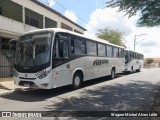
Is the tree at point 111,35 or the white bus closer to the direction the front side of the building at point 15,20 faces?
the white bus

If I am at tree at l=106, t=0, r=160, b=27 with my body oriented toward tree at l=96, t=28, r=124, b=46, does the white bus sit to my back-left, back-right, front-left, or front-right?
front-left

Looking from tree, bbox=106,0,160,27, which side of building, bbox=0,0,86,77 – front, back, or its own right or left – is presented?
front

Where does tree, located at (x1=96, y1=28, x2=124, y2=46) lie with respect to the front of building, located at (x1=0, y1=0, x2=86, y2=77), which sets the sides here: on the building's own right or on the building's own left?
on the building's own left

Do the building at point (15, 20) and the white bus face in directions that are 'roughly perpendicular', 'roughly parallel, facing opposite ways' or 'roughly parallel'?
roughly perpendicular

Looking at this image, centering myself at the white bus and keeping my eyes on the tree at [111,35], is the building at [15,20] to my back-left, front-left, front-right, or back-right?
front-left

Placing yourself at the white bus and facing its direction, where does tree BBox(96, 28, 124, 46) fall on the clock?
The tree is roughly at 5 o'clock from the white bus.

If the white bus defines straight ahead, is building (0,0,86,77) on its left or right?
on its right

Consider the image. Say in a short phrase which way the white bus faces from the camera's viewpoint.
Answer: facing the viewer and to the left of the viewer

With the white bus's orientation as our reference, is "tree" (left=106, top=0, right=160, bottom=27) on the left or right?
on its left

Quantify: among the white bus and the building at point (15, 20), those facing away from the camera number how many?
0

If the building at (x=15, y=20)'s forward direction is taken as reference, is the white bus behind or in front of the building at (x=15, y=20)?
in front

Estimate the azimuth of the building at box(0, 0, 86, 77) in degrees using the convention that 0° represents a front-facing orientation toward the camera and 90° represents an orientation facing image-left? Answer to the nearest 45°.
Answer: approximately 315°
